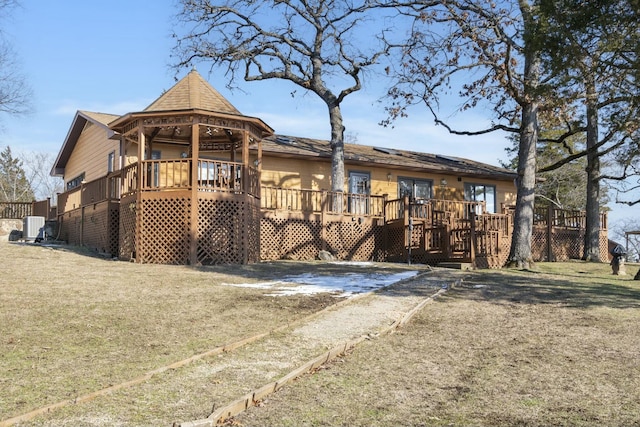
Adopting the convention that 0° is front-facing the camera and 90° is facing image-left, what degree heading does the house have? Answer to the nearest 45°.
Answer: approximately 315°
